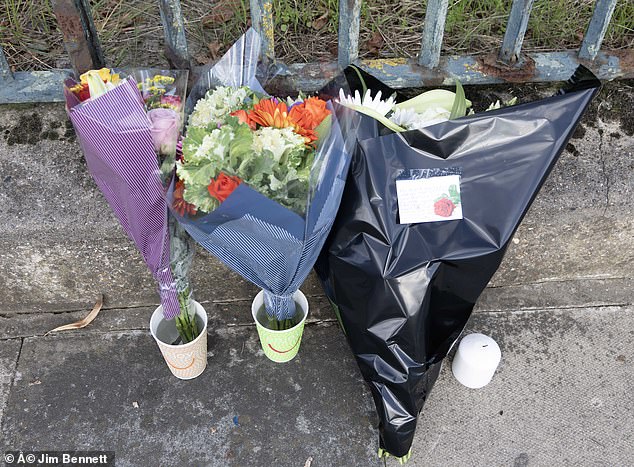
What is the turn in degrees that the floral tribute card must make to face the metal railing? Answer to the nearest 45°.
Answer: approximately 180°

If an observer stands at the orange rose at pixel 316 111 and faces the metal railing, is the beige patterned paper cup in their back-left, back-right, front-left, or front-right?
back-left

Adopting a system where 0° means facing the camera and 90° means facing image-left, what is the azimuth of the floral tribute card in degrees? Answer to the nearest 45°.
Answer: approximately 0°
